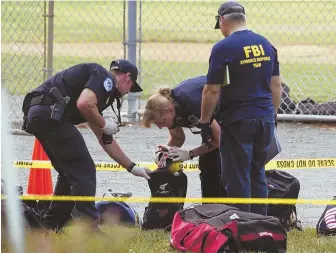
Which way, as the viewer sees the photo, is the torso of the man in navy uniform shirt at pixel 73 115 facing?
to the viewer's right

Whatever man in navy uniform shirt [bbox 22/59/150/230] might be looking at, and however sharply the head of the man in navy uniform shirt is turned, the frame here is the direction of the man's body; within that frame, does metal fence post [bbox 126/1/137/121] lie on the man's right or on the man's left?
on the man's left

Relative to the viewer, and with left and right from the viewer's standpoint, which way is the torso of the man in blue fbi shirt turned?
facing away from the viewer and to the left of the viewer

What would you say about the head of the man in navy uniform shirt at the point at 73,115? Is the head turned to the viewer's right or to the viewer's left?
to the viewer's right

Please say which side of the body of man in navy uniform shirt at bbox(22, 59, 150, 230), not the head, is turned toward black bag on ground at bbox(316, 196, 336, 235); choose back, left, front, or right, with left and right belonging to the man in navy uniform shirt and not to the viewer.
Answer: front

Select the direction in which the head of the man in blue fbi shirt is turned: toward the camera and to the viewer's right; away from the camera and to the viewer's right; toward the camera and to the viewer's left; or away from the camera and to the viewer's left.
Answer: away from the camera and to the viewer's left

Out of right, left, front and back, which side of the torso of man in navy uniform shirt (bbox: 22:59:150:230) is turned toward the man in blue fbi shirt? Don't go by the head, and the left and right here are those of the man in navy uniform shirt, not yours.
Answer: front
